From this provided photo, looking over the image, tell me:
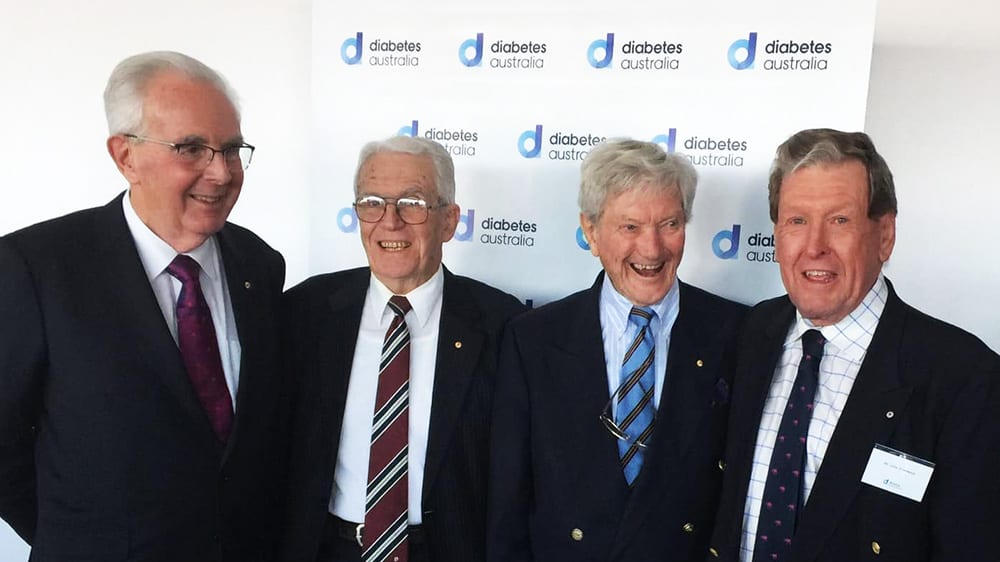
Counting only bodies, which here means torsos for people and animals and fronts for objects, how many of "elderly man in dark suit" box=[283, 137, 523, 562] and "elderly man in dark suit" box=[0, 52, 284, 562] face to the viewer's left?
0

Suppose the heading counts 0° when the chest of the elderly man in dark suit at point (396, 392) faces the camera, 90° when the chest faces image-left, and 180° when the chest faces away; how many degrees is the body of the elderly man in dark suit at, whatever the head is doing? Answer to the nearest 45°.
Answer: approximately 0°

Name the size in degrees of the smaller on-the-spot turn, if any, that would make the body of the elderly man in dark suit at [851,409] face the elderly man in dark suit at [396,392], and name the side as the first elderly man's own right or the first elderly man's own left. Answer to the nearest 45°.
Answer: approximately 45° to the first elderly man's own right

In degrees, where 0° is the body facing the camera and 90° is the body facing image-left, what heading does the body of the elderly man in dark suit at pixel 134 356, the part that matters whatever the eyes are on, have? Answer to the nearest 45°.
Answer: approximately 315°

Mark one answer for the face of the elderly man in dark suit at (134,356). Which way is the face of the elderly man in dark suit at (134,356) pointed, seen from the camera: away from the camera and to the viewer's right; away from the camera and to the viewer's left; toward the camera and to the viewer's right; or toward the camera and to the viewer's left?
toward the camera and to the viewer's right

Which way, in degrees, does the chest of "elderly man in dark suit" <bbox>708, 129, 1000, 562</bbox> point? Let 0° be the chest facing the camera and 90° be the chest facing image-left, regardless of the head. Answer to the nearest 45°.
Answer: approximately 45°

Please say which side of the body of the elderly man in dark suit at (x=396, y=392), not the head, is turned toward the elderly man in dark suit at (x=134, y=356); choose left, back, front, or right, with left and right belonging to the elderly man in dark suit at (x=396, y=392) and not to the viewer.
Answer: right

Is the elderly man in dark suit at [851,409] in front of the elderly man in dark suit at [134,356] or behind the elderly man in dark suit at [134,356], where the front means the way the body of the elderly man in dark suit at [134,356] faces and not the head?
in front
